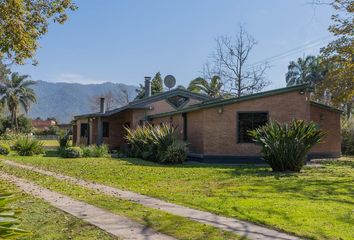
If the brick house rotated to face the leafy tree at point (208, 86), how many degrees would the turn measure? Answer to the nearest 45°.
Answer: approximately 135° to its right

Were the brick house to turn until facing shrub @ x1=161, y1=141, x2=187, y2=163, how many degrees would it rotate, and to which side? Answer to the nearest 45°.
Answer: approximately 45° to its right

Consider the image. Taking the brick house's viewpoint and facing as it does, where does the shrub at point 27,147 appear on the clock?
The shrub is roughly at 2 o'clock from the brick house.

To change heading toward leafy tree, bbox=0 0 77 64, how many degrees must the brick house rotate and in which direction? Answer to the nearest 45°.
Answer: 0° — it already faces it

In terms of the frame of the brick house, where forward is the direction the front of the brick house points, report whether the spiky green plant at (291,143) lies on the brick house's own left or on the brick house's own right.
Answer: on the brick house's own left

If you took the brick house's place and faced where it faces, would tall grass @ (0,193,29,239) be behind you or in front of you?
in front

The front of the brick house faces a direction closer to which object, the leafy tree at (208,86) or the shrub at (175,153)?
the shrub

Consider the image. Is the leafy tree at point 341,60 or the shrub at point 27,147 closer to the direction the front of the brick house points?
the shrub

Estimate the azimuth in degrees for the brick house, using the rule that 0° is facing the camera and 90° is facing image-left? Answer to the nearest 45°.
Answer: approximately 45°

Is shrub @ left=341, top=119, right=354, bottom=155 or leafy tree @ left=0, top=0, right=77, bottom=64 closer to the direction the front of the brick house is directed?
the leafy tree

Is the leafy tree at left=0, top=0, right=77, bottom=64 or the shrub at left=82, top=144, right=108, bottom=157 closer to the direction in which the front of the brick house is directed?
the leafy tree

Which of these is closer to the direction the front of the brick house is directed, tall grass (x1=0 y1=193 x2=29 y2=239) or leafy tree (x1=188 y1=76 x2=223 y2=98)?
the tall grass

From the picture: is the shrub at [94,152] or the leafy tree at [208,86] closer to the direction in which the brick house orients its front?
the shrub
